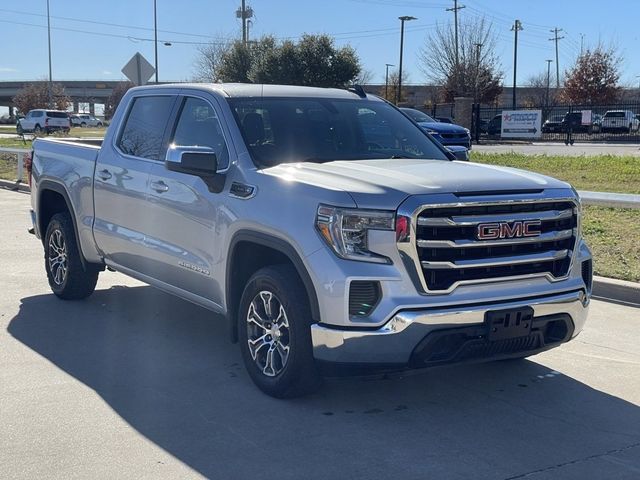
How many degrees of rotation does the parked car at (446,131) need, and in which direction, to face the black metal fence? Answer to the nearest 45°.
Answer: approximately 135° to its left

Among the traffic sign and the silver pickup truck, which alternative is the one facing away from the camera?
the traffic sign

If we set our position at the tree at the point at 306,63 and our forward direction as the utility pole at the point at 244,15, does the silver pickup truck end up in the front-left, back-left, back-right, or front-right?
back-left

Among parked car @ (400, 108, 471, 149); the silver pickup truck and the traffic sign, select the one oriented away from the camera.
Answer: the traffic sign

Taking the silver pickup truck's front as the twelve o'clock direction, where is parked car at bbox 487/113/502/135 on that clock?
The parked car is roughly at 8 o'clock from the silver pickup truck.

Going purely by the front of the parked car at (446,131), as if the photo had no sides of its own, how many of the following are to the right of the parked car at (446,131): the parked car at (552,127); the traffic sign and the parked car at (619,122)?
1

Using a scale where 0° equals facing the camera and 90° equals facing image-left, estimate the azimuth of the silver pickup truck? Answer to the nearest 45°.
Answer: approximately 315°

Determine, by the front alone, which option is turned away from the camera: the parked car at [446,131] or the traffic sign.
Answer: the traffic sign

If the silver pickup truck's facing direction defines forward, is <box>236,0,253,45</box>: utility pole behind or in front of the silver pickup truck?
behind

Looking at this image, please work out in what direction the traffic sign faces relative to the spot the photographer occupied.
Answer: facing away from the viewer

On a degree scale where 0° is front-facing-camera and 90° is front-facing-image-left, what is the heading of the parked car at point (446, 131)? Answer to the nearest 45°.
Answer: approximately 315°
